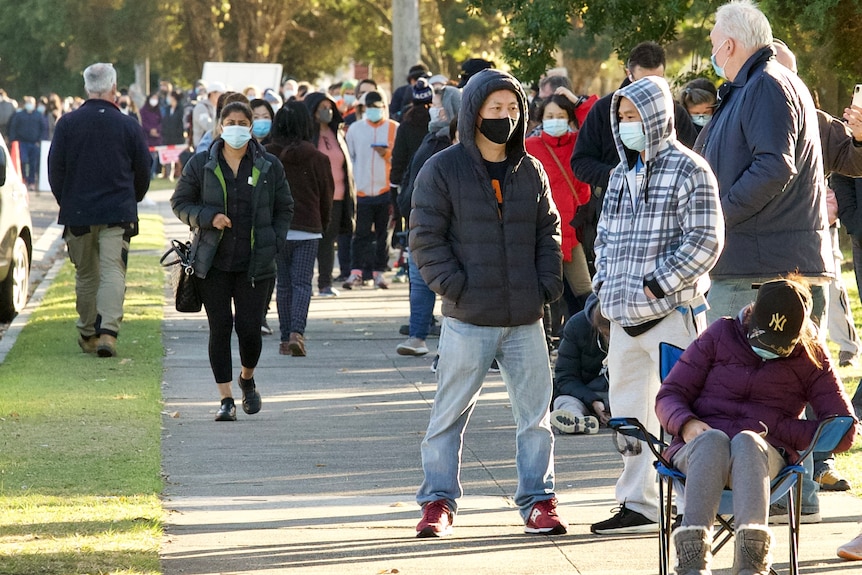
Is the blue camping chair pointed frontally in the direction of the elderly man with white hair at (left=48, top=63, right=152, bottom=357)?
no

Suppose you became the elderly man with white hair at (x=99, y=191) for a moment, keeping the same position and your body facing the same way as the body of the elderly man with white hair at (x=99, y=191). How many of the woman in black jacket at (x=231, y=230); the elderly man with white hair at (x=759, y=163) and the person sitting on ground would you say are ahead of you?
0

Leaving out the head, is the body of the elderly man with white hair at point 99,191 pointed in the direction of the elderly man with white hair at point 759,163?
no

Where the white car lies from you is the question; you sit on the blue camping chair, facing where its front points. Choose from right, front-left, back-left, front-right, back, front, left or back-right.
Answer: back-right

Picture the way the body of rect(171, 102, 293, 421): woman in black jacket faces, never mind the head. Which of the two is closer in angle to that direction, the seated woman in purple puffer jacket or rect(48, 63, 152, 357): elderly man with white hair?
the seated woman in purple puffer jacket

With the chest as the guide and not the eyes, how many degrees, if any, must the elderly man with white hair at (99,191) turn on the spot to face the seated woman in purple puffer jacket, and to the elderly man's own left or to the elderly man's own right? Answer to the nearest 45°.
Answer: approximately 180°

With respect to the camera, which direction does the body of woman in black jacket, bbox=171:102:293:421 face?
toward the camera

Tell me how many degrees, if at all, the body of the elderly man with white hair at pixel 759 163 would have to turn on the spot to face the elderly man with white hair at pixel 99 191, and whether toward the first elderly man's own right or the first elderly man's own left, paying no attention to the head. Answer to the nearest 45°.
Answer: approximately 45° to the first elderly man's own right

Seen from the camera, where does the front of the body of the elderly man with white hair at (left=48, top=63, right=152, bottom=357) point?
away from the camera

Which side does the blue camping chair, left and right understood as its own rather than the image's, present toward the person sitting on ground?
back

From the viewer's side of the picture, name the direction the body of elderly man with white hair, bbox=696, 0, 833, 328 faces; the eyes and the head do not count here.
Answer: to the viewer's left
